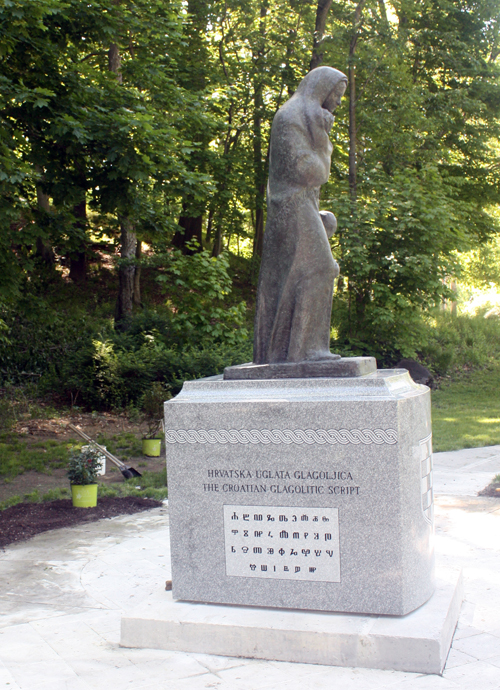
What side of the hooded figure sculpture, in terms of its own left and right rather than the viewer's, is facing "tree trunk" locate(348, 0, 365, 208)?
left

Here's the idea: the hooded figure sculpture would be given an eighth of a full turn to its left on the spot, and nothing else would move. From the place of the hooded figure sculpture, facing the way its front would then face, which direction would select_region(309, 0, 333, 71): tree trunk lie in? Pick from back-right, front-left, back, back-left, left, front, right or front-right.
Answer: front-left

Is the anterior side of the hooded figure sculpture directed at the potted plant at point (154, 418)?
no

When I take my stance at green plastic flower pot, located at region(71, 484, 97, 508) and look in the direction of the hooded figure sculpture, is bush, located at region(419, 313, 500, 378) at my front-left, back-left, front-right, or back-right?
back-left

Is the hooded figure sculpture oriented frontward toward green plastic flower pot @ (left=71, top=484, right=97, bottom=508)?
no

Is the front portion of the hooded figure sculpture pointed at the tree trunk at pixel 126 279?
no

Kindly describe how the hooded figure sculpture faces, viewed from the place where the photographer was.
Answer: facing to the right of the viewer

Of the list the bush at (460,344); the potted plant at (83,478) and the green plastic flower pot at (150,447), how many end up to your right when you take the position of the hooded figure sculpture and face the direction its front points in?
0

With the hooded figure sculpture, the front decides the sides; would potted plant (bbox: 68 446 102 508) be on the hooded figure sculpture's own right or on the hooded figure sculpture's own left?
on the hooded figure sculpture's own left

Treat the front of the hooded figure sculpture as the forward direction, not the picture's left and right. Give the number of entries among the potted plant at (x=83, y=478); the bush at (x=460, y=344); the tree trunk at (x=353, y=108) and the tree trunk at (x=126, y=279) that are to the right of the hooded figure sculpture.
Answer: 0

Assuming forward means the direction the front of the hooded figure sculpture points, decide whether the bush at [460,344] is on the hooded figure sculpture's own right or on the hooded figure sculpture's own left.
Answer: on the hooded figure sculpture's own left
